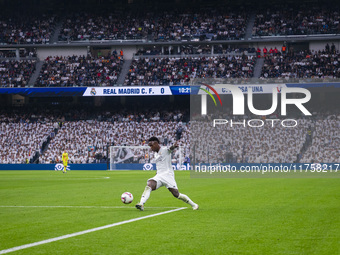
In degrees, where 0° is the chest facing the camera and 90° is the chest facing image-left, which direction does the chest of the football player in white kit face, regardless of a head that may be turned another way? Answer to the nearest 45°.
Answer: approximately 45°
